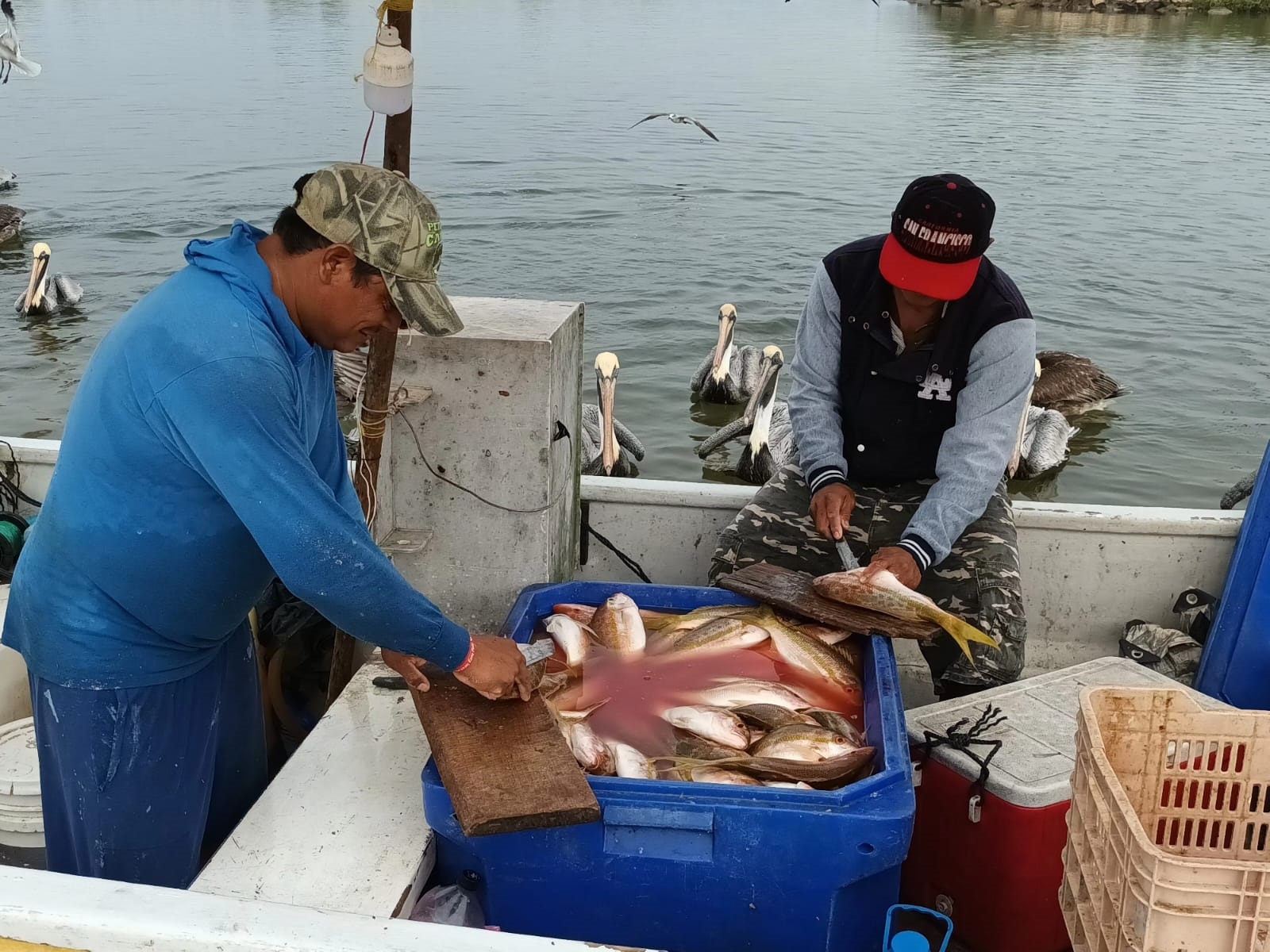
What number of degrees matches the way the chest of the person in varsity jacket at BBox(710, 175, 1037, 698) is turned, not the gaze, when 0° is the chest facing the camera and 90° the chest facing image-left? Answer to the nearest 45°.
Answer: approximately 0°

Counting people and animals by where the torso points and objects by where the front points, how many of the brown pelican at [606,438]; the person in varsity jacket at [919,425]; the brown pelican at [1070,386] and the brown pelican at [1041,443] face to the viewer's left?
2

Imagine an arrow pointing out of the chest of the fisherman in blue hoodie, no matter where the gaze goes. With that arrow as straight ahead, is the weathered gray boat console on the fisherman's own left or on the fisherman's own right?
on the fisherman's own left

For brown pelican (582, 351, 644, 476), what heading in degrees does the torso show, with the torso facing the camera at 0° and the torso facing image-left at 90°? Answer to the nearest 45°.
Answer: approximately 0°

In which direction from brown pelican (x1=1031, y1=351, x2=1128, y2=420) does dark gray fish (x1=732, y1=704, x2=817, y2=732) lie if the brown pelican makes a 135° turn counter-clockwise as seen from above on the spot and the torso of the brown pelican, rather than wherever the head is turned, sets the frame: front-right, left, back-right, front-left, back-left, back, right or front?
front-right

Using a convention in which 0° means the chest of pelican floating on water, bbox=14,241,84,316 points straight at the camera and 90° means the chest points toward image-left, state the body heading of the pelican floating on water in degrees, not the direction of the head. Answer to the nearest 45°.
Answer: approximately 45°

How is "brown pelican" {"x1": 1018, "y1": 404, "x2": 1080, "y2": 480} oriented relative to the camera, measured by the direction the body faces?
to the viewer's left

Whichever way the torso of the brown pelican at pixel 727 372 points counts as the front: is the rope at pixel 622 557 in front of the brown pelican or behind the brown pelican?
in front

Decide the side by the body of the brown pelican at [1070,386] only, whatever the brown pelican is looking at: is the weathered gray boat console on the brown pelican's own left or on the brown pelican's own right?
on the brown pelican's own left

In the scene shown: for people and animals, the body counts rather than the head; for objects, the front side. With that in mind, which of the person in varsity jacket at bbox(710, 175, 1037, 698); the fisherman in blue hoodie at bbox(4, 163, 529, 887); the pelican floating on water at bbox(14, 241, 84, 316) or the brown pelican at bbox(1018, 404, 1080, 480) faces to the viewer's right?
the fisherman in blue hoodie
